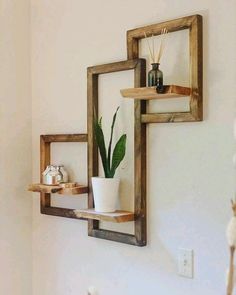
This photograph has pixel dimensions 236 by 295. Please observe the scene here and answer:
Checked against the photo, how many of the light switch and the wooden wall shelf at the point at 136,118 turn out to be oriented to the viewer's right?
0

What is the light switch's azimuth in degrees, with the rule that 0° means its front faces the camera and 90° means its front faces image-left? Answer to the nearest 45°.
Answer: approximately 45°

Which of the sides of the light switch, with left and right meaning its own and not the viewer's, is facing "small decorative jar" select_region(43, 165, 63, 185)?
right

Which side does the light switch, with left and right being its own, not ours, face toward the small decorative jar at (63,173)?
right

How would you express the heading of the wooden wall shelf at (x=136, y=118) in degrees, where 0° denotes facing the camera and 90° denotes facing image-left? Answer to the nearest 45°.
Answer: approximately 45°
